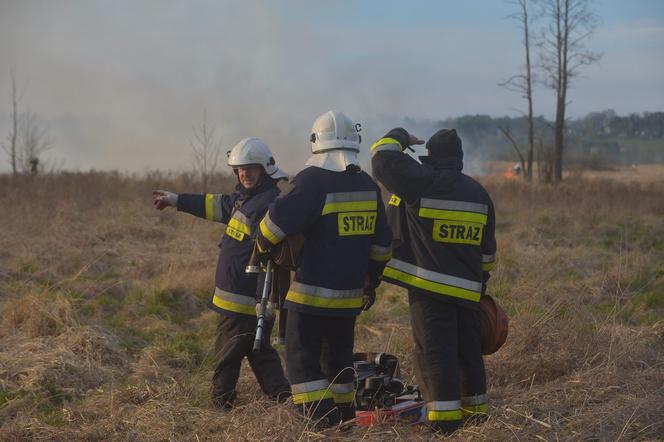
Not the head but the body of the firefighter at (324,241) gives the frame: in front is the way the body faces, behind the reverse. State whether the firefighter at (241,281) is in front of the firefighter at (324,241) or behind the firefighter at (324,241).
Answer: in front

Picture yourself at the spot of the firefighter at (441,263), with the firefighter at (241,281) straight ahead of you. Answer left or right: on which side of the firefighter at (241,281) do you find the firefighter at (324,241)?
left

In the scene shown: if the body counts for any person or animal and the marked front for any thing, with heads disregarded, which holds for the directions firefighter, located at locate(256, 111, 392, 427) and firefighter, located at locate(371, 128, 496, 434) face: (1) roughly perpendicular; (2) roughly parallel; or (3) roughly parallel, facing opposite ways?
roughly parallel

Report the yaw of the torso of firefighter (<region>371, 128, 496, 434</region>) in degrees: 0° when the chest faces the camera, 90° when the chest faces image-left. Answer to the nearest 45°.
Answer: approximately 135°

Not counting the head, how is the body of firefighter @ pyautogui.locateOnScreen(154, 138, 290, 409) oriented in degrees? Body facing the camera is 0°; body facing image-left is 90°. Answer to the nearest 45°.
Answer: approximately 45°

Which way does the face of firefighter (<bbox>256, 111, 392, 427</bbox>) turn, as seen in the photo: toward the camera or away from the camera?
away from the camera

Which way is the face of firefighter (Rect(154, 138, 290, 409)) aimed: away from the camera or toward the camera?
toward the camera

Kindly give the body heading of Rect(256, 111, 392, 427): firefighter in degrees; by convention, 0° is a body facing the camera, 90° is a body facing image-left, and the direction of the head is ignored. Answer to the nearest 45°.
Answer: approximately 135°

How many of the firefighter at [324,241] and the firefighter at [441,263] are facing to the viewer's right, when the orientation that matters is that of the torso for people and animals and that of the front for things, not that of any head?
0
